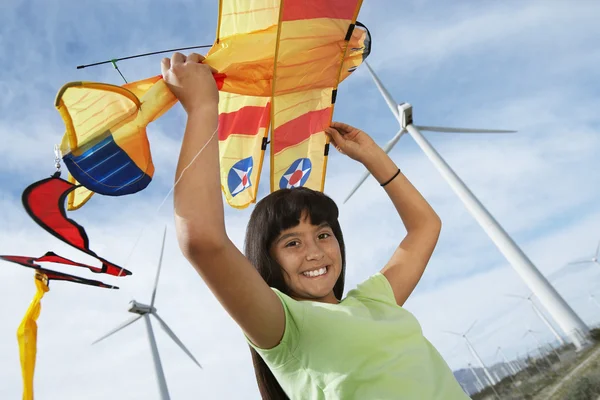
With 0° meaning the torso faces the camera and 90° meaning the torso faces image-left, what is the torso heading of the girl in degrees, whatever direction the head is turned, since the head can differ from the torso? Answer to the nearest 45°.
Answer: approximately 315°
